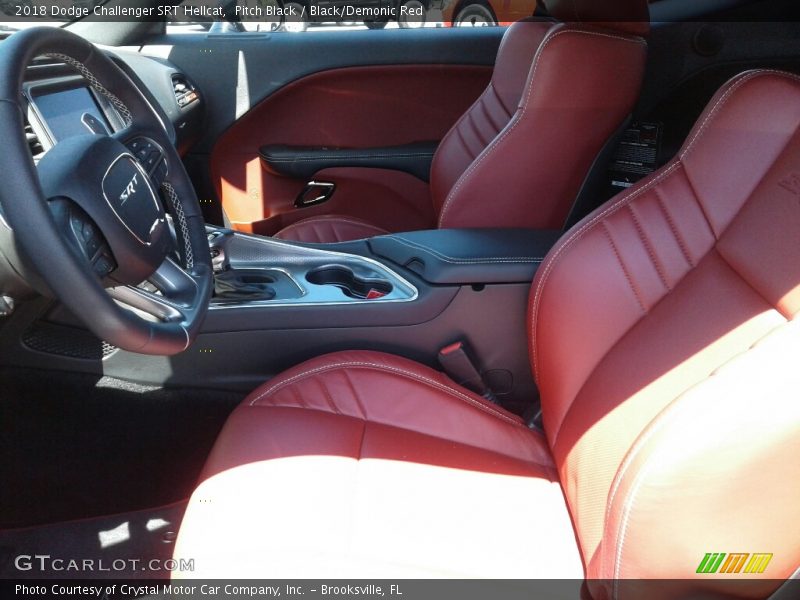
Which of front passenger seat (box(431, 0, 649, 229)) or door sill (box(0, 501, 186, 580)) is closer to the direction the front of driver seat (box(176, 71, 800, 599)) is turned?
the door sill

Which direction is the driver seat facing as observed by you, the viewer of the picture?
facing to the left of the viewer

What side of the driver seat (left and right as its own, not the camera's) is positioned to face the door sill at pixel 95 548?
front

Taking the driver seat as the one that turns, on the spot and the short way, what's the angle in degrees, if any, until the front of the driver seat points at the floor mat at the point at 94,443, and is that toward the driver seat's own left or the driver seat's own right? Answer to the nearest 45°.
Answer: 0° — it already faces it

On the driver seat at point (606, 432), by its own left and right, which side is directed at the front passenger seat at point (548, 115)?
right
